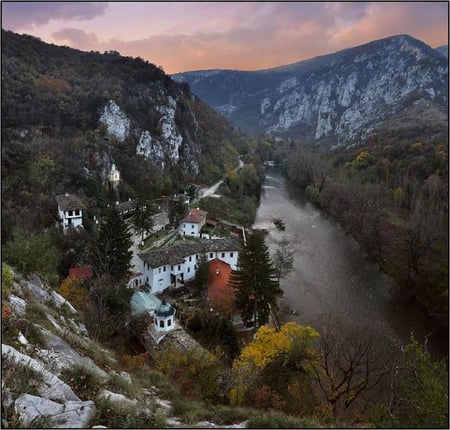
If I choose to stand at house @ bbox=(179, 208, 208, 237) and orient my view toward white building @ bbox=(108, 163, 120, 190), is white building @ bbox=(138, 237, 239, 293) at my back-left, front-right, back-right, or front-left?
back-left

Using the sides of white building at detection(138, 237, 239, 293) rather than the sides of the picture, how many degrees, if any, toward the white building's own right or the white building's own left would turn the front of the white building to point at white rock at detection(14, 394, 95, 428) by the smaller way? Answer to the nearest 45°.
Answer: approximately 45° to the white building's own right

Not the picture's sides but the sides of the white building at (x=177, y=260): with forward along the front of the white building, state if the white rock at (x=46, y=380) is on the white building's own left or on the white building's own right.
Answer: on the white building's own right

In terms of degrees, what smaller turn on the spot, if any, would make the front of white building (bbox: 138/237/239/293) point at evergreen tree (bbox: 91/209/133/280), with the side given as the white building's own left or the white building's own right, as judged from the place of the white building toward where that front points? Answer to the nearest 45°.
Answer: approximately 90° to the white building's own right

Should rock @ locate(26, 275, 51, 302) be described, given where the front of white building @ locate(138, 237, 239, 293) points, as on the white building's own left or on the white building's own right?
on the white building's own right

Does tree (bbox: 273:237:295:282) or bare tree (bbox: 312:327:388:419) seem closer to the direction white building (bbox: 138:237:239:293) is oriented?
the bare tree

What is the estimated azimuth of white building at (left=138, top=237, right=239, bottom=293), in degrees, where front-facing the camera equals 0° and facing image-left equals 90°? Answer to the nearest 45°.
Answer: approximately 315°

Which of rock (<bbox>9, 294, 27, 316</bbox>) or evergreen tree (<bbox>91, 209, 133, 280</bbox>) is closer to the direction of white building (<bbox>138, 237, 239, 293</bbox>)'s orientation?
the rock

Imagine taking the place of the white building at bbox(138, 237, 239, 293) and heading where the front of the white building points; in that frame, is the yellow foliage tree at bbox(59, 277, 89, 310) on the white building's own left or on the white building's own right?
on the white building's own right
